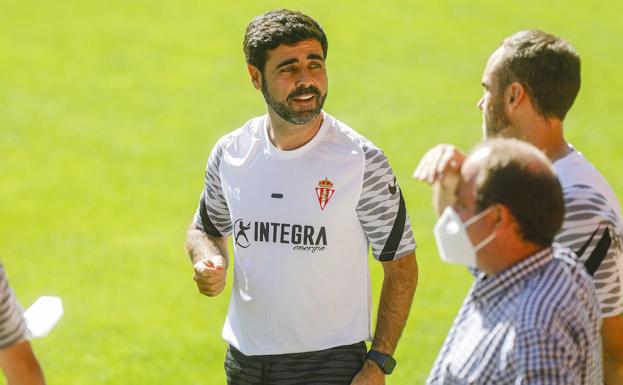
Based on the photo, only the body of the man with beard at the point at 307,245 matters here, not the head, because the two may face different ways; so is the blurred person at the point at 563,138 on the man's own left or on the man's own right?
on the man's own left

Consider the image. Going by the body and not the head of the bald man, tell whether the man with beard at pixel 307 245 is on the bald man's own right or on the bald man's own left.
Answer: on the bald man's own right

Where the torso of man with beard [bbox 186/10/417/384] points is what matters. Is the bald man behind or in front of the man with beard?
in front

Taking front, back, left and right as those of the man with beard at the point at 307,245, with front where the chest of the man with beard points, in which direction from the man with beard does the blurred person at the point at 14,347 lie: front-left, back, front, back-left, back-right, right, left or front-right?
front-right

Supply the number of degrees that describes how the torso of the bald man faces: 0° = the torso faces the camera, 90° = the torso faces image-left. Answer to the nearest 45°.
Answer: approximately 90°

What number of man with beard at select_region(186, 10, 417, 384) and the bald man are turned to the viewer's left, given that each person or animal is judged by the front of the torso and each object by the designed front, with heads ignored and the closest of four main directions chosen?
1

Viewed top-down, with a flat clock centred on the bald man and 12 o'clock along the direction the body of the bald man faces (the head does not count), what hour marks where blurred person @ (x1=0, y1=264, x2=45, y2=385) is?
The blurred person is roughly at 12 o'clock from the bald man.

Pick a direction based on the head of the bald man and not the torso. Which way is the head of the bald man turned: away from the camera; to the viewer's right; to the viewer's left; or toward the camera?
to the viewer's left

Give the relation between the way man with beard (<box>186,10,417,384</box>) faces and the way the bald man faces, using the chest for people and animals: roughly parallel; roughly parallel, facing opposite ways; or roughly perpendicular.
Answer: roughly perpendicular
